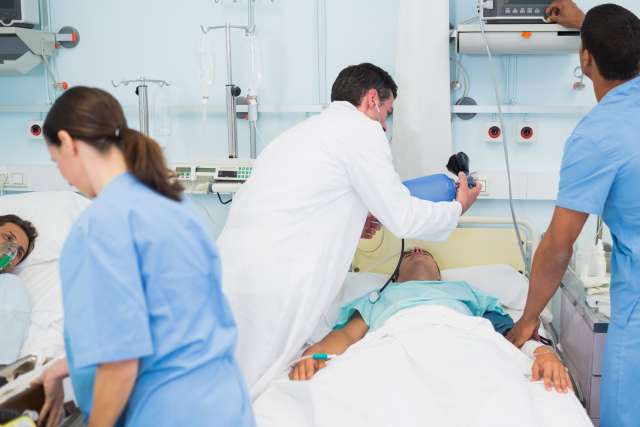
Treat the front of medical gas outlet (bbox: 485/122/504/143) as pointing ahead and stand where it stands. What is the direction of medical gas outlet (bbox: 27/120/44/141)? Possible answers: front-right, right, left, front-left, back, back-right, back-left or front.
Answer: right

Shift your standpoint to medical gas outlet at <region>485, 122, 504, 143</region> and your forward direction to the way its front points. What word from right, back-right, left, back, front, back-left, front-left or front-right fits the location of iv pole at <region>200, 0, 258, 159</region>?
right

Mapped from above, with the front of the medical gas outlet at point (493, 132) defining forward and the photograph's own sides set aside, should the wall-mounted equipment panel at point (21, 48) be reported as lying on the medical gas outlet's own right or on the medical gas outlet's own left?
on the medical gas outlet's own right

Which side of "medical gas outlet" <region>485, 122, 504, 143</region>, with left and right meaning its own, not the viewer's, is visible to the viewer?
front

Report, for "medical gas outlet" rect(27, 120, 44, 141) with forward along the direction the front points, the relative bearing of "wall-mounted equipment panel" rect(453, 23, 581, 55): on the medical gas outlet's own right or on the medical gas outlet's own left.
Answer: on the medical gas outlet's own left

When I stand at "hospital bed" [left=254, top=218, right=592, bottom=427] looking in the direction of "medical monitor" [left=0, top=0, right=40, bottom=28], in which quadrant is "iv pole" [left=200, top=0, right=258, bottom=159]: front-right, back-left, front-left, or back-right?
front-right

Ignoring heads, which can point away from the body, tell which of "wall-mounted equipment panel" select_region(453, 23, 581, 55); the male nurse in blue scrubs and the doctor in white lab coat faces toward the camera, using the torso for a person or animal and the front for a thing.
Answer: the wall-mounted equipment panel

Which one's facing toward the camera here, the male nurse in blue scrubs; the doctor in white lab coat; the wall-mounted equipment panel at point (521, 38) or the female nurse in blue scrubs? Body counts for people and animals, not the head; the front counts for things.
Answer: the wall-mounted equipment panel

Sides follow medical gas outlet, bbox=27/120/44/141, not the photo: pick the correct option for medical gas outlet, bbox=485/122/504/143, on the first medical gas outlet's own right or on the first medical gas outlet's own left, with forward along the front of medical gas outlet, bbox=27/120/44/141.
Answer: on the first medical gas outlet's own left

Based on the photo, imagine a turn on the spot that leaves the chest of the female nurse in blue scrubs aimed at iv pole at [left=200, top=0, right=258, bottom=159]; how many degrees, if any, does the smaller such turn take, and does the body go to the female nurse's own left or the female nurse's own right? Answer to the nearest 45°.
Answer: approximately 45° to the female nurse's own right

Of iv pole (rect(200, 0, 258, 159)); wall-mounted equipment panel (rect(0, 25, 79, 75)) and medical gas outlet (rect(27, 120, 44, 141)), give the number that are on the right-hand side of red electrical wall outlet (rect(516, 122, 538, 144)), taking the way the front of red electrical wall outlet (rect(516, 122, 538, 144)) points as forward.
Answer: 3

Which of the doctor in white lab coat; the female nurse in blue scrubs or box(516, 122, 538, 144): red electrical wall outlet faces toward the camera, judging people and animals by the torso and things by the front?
the red electrical wall outlet

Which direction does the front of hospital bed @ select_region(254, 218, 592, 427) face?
toward the camera

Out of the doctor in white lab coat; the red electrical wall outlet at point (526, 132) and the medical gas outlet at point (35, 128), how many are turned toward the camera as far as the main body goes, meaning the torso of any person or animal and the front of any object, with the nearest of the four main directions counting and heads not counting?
2

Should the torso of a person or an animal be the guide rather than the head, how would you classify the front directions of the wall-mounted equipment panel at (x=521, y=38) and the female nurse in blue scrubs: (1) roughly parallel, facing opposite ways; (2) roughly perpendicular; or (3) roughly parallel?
roughly perpendicular

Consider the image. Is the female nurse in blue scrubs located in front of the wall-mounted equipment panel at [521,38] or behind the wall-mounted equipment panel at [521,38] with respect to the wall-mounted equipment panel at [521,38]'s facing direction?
in front

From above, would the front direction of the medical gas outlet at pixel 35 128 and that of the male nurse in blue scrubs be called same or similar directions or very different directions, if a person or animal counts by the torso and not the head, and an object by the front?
very different directions
